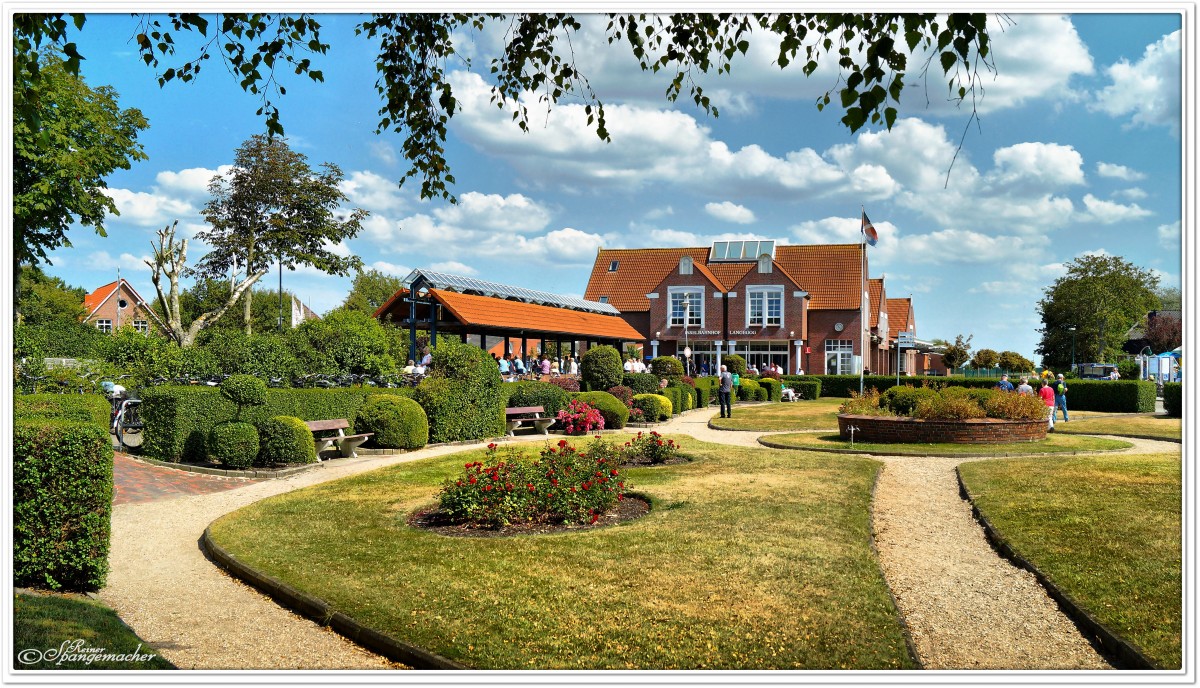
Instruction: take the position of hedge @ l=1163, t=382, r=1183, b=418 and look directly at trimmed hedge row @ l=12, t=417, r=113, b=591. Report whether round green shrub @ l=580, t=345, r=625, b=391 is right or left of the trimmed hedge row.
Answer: right

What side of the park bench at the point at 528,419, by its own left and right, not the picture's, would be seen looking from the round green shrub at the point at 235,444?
right

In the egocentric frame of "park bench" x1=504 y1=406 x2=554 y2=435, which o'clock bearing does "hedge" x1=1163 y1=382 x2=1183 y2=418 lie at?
The hedge is roughly at 10 o'clock from the park bench.

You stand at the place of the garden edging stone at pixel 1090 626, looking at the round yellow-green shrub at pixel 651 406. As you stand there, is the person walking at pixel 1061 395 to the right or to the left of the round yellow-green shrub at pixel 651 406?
right

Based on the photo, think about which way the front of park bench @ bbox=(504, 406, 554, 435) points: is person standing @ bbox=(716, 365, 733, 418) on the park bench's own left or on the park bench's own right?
on the park bench's own left

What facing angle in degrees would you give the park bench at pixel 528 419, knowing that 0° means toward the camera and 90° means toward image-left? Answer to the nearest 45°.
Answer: approximately 315°

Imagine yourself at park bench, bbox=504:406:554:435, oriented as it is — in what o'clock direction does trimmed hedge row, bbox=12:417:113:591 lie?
The trimmed hedge row is roughly at 2 o'clock from the park bench.

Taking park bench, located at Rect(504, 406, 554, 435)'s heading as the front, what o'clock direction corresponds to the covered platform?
The covered platform is roughly at 7 o'clock from the park bench.

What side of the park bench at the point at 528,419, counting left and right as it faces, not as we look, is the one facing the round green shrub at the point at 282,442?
right

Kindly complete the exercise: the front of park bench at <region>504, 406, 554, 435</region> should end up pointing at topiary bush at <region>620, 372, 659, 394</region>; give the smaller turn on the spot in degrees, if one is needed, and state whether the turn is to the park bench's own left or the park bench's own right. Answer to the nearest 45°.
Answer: approximately 90° to the park bench's own left

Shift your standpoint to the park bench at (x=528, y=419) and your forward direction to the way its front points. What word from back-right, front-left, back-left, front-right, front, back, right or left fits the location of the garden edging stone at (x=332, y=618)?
front-right

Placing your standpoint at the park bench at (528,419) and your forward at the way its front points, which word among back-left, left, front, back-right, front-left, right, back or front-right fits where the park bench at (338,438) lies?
right

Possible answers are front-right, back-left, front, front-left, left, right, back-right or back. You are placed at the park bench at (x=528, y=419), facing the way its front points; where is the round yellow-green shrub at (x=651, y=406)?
left

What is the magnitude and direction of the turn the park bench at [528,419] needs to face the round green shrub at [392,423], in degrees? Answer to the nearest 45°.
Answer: approximately 90° to its right

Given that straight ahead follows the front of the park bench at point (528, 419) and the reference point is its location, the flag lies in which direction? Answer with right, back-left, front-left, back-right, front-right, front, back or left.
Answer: left
